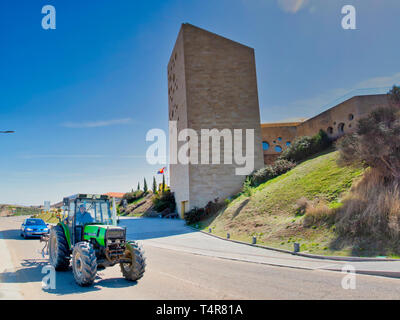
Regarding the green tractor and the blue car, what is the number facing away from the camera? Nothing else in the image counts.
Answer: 0

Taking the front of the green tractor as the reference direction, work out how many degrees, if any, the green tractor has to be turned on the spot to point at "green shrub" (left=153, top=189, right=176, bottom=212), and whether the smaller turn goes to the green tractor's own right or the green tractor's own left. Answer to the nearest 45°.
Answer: approximately 135° to the green tractor's own left

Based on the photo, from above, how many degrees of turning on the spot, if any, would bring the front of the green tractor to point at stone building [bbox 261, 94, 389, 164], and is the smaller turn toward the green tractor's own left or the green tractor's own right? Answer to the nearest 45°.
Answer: approximately 90° to the green tractor's own left

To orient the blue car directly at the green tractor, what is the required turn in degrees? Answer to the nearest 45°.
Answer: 0° — it already faces it

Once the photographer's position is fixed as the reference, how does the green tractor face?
facing the viewer and to the right of the viewer

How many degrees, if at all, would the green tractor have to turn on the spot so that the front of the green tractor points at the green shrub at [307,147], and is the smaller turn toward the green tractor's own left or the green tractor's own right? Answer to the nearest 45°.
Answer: approximately 90° to the green tractor's own left

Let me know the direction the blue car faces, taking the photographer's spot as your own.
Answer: facing the viewer

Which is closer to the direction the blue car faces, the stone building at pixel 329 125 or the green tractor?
the green tractor
